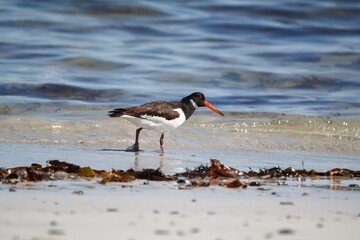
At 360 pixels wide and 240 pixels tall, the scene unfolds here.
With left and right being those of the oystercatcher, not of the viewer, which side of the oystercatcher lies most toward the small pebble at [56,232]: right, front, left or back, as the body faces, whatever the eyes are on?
right

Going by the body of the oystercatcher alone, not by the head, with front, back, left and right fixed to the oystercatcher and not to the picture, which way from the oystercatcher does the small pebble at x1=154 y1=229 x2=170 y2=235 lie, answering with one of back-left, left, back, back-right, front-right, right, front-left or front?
right

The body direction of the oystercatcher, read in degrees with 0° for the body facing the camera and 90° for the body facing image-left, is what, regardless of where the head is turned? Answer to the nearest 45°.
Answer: approximately 270°

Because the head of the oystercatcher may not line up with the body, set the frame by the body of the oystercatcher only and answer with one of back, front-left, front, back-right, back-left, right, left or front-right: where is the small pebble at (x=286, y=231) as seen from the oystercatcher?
right
